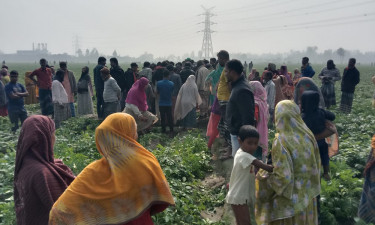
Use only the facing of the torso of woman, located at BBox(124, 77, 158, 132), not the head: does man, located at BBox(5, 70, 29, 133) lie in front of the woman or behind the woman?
behind

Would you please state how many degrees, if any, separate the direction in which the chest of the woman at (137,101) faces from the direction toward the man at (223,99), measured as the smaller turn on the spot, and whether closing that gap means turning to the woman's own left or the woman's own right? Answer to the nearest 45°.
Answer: approximately 45° to the woman's own right

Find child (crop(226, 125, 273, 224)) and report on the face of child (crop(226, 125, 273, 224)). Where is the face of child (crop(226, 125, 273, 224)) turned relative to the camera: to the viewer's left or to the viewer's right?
to the viewer's right

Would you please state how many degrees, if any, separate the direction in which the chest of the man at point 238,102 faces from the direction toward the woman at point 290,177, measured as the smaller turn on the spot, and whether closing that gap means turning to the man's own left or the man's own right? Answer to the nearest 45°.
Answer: approximately 90° to the man's own left

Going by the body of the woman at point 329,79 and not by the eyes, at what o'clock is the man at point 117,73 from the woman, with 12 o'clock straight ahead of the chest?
The man is roughly at 2 o'clock from the woman.

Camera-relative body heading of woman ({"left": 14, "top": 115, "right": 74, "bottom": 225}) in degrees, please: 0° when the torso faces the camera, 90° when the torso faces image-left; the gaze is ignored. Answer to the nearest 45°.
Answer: approximately 225°

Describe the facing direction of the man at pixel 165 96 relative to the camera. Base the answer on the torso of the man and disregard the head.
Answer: away from the camera

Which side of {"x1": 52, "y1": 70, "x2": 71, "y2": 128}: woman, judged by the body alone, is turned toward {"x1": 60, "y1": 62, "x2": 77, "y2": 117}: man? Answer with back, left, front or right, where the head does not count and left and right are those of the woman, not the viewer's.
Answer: left

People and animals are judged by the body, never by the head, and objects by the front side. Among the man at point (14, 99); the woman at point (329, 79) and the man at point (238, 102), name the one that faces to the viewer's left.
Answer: the man at point (238, 102)

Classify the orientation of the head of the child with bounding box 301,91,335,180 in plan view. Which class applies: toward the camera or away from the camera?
away from the camera

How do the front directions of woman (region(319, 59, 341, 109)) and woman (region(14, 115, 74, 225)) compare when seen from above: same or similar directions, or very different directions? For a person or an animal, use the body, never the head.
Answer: very different directions
